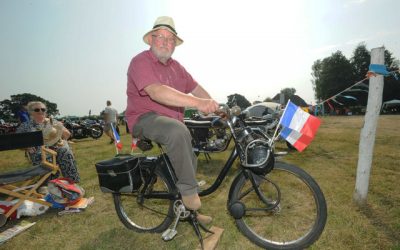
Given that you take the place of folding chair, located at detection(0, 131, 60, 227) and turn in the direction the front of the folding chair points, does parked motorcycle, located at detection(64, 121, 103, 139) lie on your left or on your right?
on your left

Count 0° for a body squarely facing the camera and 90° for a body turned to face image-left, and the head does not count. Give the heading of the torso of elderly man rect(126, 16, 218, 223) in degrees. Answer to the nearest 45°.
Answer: approximately 315°

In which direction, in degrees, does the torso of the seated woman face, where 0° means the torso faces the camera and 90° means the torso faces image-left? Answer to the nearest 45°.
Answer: approximately 315°

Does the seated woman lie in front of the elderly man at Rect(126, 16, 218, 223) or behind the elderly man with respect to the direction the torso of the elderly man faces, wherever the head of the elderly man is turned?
behind

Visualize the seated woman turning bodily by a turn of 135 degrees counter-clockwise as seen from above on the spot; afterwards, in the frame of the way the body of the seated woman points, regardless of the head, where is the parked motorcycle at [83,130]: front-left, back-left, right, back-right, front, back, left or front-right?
front
